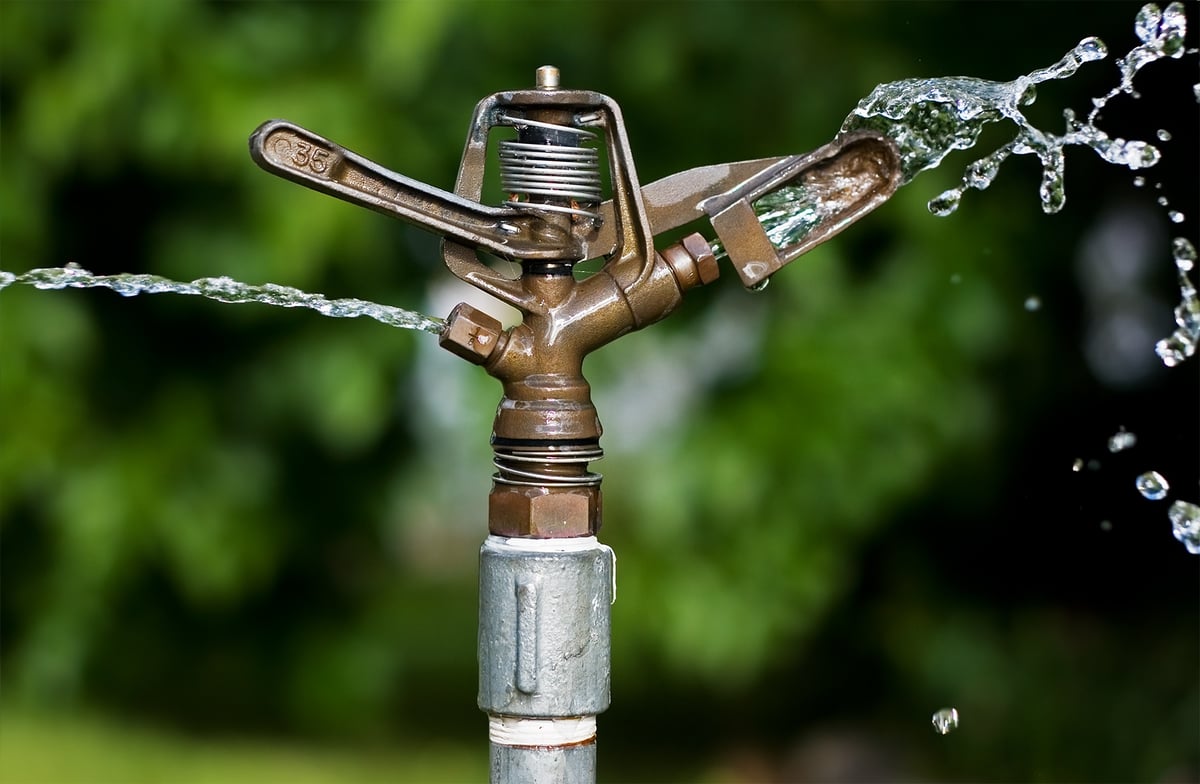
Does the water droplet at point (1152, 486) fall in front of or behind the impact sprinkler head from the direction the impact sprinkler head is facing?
in front

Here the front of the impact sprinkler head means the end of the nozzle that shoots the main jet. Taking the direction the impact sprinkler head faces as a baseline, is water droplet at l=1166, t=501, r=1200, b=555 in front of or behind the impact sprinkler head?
in front

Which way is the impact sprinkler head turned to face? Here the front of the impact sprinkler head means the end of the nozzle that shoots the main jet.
to the viewer's right

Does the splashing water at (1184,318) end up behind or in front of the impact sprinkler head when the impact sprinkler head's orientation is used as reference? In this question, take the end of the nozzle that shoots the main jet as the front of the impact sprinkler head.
in front
